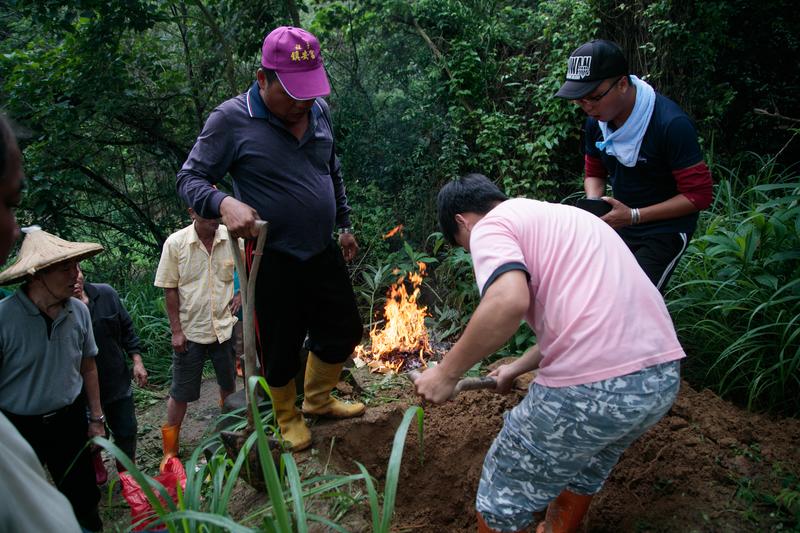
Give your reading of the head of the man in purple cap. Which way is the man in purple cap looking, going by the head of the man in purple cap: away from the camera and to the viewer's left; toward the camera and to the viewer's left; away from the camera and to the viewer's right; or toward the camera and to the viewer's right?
toward the camera and to the viewer's right

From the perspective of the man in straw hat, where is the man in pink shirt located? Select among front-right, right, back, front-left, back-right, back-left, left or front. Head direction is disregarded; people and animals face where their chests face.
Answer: front

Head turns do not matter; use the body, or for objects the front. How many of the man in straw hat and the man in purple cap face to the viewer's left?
0

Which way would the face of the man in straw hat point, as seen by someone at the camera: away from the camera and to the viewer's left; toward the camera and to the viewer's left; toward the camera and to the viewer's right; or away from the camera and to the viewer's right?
toward the camera and to the viewer's right

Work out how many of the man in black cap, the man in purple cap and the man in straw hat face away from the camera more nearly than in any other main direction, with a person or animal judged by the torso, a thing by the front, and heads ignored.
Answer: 0

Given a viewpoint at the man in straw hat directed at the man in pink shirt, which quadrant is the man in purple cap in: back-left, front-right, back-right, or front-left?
front-left

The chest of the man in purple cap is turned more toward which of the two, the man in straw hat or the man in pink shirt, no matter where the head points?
the man in pink shirt

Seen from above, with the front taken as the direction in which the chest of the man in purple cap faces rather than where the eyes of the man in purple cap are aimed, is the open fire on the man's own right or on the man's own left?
on the man's own left

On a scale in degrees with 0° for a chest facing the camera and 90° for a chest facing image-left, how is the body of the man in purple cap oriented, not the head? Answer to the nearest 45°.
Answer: approximately 315°

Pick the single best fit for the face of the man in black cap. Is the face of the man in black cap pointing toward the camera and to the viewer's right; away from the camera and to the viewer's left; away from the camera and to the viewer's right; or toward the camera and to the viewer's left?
toward the camera and to the viewer's left

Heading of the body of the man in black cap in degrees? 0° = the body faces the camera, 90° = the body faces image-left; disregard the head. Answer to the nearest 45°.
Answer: approximately 45°

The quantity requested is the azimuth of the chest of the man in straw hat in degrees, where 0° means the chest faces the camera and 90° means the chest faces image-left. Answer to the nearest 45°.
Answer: approximately 315°
